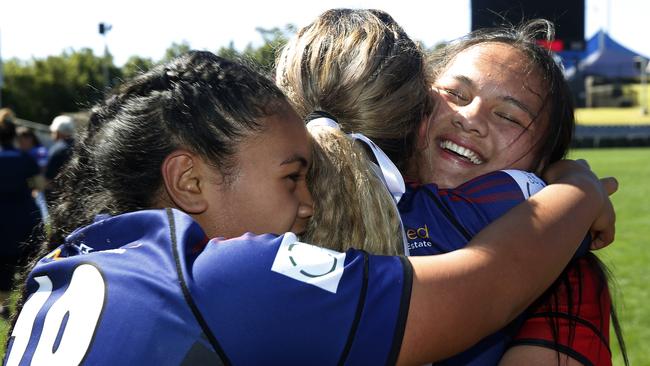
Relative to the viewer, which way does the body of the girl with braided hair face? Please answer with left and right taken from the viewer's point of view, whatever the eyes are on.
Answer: facing away from the viewer and to the right of the viewer

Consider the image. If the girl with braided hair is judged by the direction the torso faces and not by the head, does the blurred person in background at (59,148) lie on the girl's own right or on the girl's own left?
on the girl's own left

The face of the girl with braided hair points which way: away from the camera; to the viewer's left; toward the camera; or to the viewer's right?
to the viewer's right

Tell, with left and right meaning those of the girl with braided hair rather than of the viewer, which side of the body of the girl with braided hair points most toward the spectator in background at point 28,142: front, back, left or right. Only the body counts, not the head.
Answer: left

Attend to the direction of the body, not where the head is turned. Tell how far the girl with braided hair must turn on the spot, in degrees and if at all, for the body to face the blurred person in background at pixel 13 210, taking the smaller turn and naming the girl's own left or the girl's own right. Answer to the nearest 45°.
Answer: approximately 90° to the girl's own left
